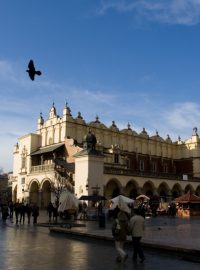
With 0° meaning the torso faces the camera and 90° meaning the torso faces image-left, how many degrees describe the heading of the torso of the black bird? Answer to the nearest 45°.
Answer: approximately 90°

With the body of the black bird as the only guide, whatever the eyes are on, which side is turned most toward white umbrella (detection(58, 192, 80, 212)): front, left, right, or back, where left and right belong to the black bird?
right

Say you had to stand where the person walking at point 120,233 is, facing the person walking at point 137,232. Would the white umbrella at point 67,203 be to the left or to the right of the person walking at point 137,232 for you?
left

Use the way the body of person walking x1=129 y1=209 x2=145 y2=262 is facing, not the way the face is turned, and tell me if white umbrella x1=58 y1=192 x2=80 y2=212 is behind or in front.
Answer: in front

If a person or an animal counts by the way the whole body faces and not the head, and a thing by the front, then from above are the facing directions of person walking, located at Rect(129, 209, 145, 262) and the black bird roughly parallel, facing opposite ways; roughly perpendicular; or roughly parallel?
roughly perpendicular

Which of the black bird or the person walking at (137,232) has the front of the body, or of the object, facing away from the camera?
the person walking

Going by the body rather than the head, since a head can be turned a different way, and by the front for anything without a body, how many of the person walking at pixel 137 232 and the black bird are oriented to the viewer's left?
1
